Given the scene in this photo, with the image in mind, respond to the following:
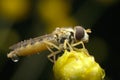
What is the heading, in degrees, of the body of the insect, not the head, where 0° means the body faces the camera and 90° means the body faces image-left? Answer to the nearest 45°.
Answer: approximately 270°
